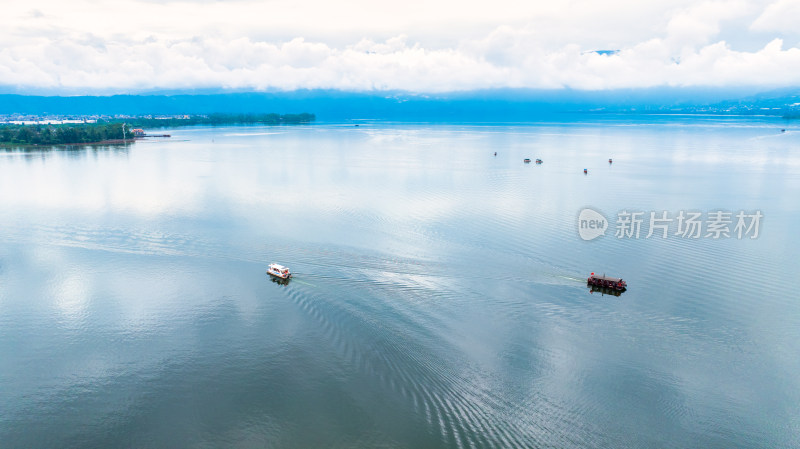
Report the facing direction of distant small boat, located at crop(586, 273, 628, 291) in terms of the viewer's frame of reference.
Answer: facing the viewer and to the right of the viewer

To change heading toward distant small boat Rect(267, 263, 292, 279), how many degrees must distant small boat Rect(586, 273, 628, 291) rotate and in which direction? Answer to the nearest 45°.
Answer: approximately 135° to its right
